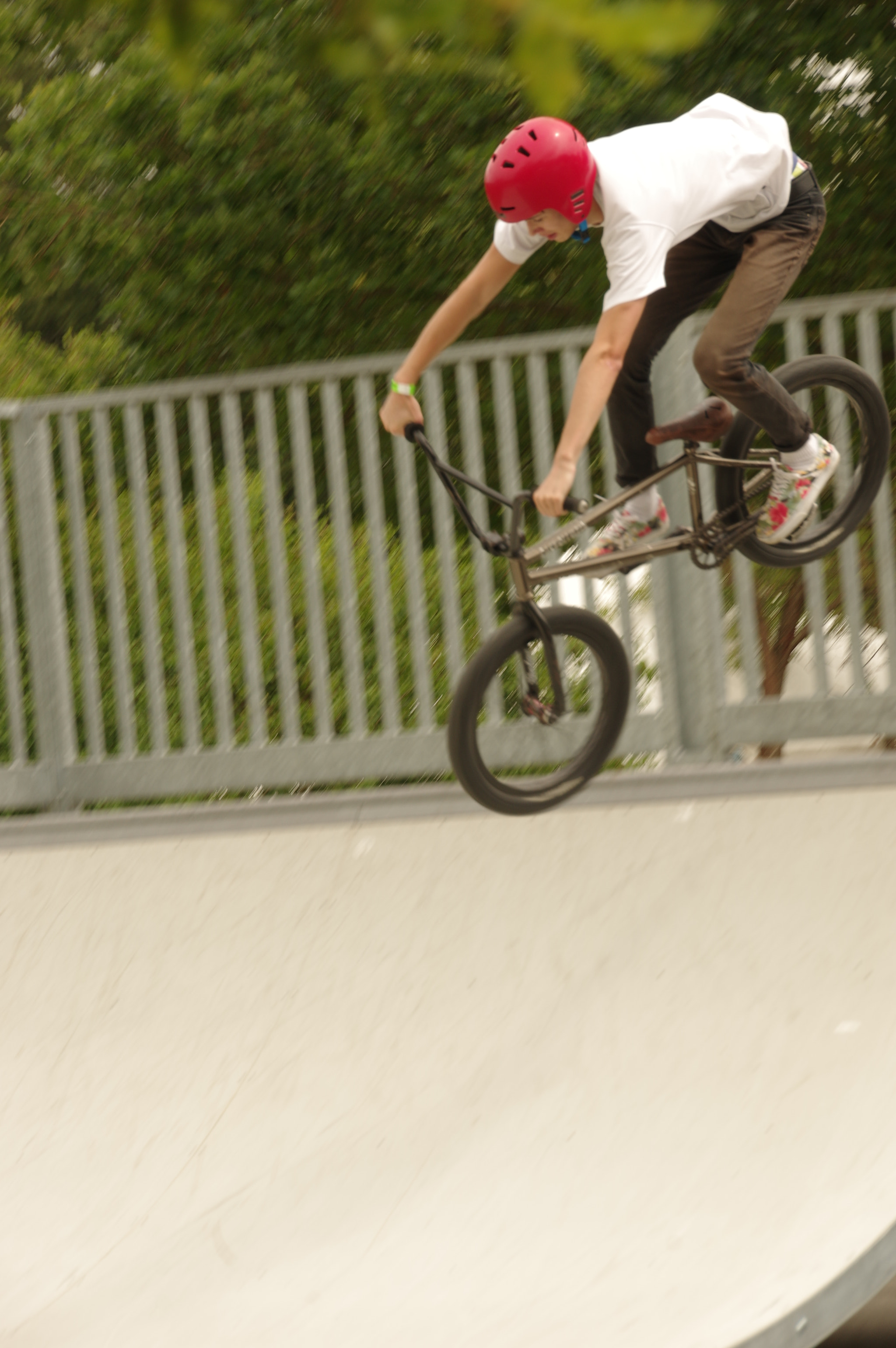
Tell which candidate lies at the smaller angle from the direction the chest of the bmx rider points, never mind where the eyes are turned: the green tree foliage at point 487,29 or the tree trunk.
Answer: the green tree foliage

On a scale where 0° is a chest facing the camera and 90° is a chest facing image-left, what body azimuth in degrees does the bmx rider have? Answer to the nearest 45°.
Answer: approximately 45°

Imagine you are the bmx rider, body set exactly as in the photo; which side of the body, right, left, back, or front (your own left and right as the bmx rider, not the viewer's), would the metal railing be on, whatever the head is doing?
right

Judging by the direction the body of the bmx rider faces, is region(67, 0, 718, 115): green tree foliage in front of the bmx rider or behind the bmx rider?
in front

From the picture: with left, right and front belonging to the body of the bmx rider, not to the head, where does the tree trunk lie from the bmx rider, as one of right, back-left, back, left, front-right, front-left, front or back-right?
back-right

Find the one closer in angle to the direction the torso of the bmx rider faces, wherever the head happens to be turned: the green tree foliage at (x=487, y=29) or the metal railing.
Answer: the green tree foliage

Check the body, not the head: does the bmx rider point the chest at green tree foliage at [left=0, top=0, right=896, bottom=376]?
no
